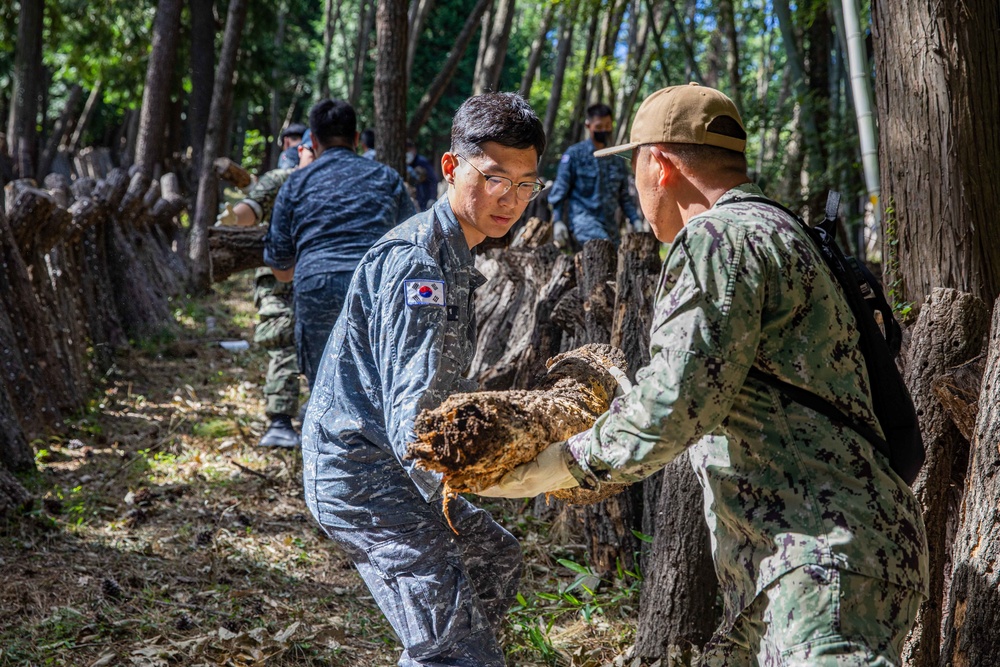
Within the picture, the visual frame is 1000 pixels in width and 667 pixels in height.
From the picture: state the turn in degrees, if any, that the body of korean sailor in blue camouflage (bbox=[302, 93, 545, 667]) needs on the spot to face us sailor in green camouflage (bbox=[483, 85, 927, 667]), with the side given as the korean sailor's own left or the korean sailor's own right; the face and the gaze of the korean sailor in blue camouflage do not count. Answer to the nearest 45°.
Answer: approximately 45° to the korean sailor's own right

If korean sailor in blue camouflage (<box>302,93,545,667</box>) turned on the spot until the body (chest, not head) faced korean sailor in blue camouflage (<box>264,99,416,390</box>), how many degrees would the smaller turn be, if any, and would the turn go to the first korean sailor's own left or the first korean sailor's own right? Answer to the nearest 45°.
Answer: approximately 90° to the first korean sailor's own left

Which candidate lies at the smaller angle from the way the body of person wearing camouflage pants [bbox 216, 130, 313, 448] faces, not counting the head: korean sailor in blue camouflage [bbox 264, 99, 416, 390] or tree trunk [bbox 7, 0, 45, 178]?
the korean sailor in blue camouflage

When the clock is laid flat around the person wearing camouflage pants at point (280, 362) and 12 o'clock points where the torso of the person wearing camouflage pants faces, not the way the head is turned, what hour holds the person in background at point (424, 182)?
The person in background is roughly at 5 o'clock from the person wearing camouflage pants.

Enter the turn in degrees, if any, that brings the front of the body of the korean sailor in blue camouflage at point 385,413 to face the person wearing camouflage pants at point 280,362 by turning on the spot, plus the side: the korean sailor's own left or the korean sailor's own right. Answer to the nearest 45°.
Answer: approximately 90° to the korean sailor's own left

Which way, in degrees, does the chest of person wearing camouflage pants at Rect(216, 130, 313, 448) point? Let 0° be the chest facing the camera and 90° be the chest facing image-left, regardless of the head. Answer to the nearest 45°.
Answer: approximately 45°

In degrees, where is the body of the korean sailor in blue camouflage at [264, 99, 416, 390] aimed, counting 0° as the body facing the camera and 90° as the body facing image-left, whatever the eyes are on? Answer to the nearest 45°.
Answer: approximately 180°

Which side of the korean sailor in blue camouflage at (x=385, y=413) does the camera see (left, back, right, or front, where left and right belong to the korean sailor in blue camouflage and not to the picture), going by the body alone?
right

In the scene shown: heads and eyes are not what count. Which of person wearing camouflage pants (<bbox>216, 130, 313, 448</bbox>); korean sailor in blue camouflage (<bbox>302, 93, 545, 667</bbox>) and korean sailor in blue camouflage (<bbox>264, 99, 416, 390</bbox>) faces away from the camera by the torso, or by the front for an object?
korean sailor in blue camouflage (<bbox>264, 99, 416, 390</bbox>)

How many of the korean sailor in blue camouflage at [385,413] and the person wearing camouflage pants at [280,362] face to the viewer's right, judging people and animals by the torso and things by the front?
1

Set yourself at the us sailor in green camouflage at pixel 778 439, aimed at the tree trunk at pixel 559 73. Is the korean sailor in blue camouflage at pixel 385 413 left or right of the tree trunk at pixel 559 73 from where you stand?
left
